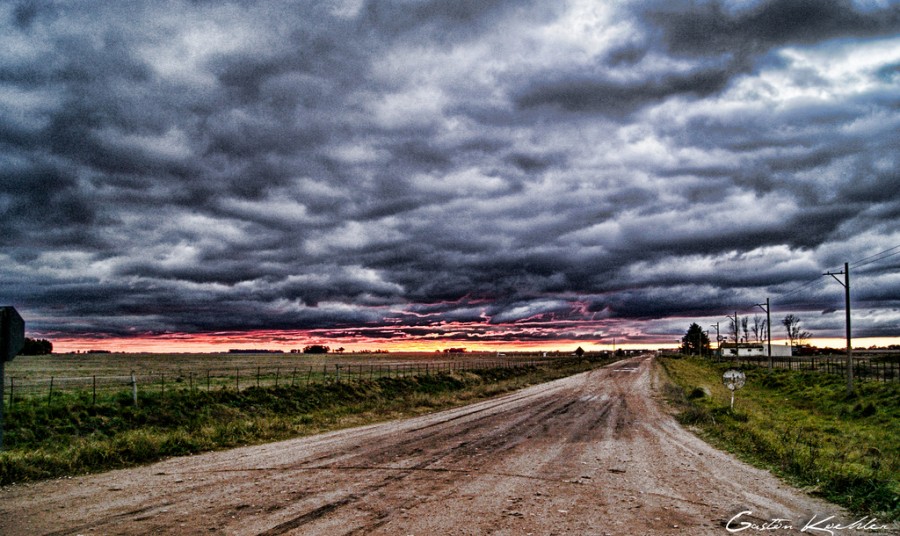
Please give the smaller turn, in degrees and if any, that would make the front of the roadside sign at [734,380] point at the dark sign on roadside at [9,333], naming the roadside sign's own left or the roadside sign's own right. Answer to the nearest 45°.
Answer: approximately 45° to the roadside sign's own right

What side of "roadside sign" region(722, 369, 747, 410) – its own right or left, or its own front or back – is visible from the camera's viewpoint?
front
